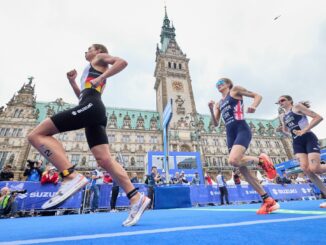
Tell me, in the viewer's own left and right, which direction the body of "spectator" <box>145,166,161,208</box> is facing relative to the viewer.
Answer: facing the viewer and to the right of the viewer

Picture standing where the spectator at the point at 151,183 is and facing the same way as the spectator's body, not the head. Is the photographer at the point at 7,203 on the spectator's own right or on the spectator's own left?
on the spectator's own right

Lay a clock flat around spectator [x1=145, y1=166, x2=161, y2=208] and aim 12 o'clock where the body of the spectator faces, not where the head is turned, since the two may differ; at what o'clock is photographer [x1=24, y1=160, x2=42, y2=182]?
The photographer is roughly at 4 o'clock from the spectator.

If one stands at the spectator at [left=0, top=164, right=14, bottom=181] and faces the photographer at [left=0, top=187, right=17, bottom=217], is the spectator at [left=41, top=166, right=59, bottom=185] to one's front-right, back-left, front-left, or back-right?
front-left

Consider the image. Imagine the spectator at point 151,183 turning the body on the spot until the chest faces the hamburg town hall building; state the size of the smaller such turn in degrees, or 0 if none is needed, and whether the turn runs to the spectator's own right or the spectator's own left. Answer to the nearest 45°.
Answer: approximately 135° to the spectator's own left

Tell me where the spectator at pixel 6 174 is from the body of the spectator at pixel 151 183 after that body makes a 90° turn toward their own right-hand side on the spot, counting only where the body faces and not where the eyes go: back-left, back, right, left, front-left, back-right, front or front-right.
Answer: front-right

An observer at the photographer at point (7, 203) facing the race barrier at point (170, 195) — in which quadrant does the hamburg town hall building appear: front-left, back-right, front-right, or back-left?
front-left

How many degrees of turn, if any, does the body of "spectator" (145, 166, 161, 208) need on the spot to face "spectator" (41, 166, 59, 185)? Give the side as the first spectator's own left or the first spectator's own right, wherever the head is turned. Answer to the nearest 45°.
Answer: approximately 135° to the first spectator's own right
